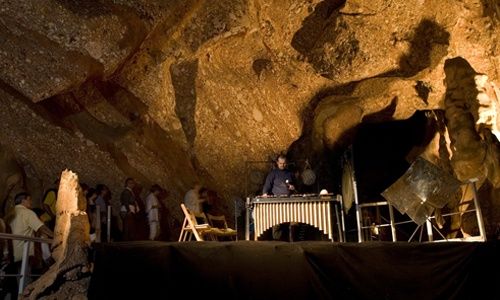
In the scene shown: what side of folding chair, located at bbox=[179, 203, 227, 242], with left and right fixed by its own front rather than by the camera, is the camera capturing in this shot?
right

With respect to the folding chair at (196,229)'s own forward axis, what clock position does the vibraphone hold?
The vibraphone is roughly at 1 o'clock from the folding chair.

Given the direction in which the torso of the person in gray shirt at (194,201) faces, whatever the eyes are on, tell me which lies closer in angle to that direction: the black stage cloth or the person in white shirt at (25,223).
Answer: the black stage cloth
